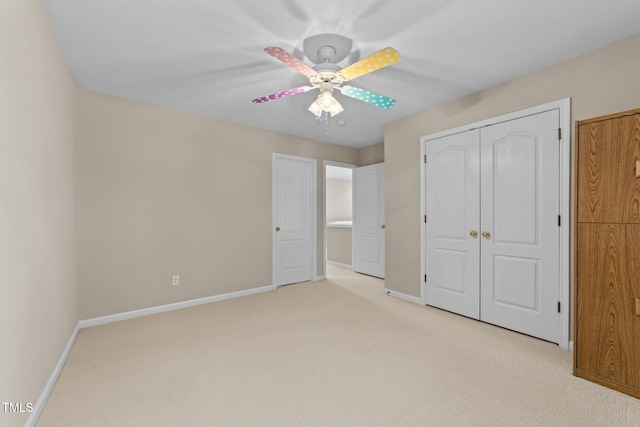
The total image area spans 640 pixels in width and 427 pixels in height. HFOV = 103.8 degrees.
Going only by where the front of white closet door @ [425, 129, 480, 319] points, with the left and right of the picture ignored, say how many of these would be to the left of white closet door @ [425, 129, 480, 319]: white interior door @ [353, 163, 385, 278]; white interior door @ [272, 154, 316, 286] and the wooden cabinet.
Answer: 1

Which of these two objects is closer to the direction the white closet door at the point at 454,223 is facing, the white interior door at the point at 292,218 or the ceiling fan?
the ceiling fan

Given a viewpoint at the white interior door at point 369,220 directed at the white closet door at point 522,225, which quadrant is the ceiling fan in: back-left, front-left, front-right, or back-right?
front-right

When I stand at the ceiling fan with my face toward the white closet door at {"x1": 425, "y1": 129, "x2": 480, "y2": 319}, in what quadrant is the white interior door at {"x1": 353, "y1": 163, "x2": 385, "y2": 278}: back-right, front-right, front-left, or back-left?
front-left

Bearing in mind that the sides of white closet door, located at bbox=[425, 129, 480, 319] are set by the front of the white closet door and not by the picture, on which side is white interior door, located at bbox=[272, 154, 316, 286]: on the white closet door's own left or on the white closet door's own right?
on the white closet door's own right

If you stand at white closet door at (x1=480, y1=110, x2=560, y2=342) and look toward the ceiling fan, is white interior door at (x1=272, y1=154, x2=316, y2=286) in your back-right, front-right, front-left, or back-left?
front-right

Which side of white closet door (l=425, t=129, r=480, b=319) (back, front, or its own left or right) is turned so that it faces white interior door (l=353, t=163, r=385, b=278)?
right

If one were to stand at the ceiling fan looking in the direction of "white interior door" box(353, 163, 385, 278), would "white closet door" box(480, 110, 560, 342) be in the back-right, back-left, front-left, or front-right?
front-right

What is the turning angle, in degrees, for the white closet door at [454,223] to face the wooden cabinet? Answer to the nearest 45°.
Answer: approximately 90° to its left

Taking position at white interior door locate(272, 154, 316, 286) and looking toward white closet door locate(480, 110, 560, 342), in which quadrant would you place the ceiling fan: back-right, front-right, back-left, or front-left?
front-right

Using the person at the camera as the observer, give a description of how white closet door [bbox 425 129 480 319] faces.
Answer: facing the viewer and to the left of the viewer

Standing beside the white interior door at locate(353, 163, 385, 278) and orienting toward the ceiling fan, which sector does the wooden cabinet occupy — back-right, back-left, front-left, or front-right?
front-left

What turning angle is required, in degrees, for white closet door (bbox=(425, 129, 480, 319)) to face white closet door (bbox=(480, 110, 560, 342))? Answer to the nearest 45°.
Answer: approximately 90° to its left

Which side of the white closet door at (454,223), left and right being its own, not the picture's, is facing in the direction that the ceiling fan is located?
front
